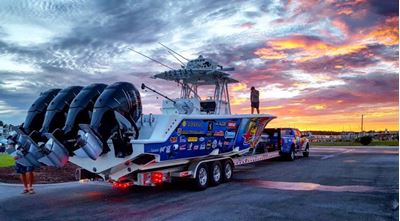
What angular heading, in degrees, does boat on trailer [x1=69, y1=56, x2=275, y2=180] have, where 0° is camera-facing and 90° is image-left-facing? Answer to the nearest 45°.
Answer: approximately 225°

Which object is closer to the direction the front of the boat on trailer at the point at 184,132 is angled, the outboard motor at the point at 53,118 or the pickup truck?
the pickup truck

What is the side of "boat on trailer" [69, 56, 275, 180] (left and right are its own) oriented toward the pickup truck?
front

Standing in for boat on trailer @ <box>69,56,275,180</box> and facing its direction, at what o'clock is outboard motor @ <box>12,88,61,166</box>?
The outboard motor is roughly at 7 o'clock from the boat on trailer.

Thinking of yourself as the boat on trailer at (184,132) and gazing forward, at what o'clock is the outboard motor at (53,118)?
The outboard motor is roughly at 7 o'clock from the boat on trailer.
